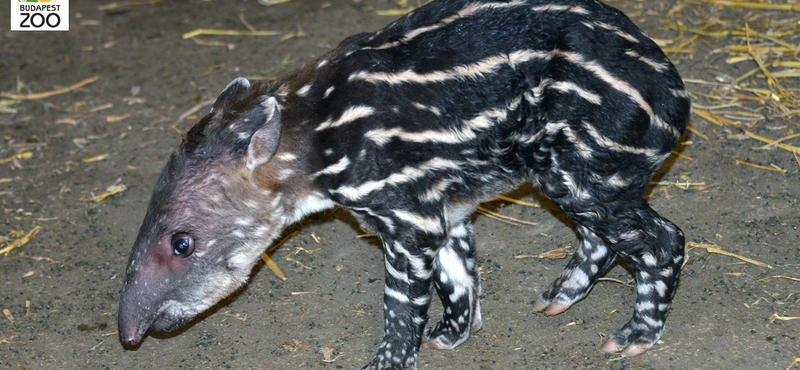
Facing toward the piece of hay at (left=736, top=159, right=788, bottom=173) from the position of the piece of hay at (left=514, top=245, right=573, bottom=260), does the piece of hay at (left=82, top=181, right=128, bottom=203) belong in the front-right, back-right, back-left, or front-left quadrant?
back-left

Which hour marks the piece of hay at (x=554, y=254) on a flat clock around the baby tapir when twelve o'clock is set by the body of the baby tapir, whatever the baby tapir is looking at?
The piece of hay is roughly at 5 o'clock from the baby tapir.

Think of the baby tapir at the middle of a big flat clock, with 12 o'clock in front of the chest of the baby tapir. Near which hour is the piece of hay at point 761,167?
The piece of hay is roughly at 5 o'clock from the baby tapir.

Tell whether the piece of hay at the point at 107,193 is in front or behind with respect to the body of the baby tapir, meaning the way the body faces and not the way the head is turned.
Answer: in front

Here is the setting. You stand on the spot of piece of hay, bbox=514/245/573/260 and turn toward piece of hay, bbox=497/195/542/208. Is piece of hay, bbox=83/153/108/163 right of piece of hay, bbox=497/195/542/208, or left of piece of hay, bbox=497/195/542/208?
left

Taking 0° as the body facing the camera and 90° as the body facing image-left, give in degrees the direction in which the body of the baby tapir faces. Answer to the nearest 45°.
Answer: approximately 90°

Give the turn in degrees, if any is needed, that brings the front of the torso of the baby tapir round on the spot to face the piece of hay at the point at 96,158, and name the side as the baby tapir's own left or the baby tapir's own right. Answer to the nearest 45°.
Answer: approximately 45° to the baby tapir's own right

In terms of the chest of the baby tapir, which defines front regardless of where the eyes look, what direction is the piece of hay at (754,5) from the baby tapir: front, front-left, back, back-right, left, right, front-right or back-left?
back-right

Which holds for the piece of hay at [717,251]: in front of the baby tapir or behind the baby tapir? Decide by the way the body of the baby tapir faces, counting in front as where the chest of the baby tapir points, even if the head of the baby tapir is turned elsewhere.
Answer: behind

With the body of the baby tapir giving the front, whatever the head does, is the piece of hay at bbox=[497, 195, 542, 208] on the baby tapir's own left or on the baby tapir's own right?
on the baby tapir's own right
